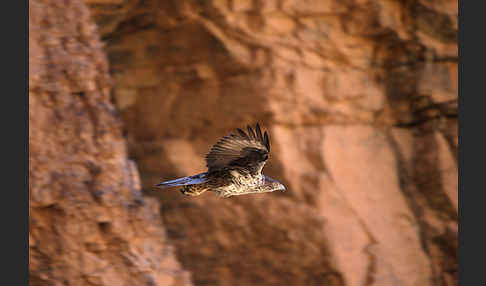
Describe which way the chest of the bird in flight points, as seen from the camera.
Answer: to the viewer's right
